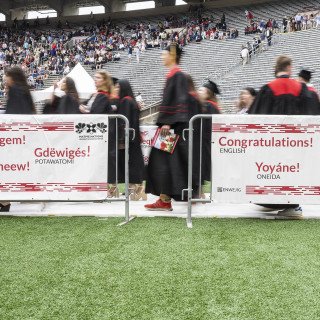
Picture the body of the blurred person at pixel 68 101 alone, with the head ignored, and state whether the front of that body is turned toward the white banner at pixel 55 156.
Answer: no

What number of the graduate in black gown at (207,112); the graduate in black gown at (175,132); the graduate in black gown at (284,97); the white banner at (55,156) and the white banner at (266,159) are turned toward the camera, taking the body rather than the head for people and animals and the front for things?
2

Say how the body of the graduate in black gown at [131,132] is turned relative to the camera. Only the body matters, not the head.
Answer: to the viewer's left

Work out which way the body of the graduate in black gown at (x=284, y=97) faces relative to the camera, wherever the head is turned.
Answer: away from the camera

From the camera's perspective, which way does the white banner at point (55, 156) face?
toward the camera

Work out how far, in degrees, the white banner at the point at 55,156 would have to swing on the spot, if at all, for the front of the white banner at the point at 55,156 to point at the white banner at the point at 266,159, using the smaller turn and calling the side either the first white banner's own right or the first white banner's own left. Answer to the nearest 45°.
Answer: approximately 90° to the first white banner's own left

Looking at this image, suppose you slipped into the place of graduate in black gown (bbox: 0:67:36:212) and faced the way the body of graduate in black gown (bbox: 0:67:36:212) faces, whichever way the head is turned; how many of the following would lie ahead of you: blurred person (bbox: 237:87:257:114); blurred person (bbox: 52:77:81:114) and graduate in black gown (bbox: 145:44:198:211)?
0

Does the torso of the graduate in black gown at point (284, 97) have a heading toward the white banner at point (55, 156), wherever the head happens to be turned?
no

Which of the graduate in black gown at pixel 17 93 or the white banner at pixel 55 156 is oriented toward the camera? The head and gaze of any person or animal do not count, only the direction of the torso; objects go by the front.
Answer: the white banner

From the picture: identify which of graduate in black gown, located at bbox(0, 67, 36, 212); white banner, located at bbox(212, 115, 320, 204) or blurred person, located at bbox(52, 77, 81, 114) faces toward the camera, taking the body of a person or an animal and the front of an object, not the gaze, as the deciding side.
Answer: the white banner

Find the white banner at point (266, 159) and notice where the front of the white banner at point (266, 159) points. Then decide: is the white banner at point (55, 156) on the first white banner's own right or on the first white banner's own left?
on the first white banner's own right

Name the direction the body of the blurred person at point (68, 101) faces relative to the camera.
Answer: to the viewer's left

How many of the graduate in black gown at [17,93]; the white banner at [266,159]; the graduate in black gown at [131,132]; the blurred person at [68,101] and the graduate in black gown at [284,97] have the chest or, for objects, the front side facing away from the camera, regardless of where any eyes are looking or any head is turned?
1

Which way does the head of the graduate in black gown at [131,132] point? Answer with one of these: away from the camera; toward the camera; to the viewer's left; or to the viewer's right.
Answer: to the viewer's left

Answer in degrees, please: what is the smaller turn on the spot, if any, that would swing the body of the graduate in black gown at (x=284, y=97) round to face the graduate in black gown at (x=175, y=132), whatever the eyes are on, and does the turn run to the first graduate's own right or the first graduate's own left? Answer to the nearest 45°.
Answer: approximately 90° to the first graduate's own left
